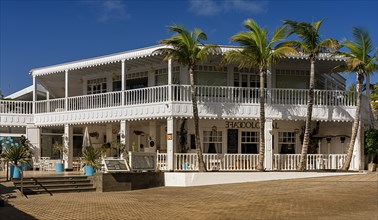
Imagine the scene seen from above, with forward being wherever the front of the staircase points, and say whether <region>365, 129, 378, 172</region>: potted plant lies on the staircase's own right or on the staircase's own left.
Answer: on the staircase's own left

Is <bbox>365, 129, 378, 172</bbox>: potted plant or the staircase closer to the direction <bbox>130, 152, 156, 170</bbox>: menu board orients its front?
the staircase
